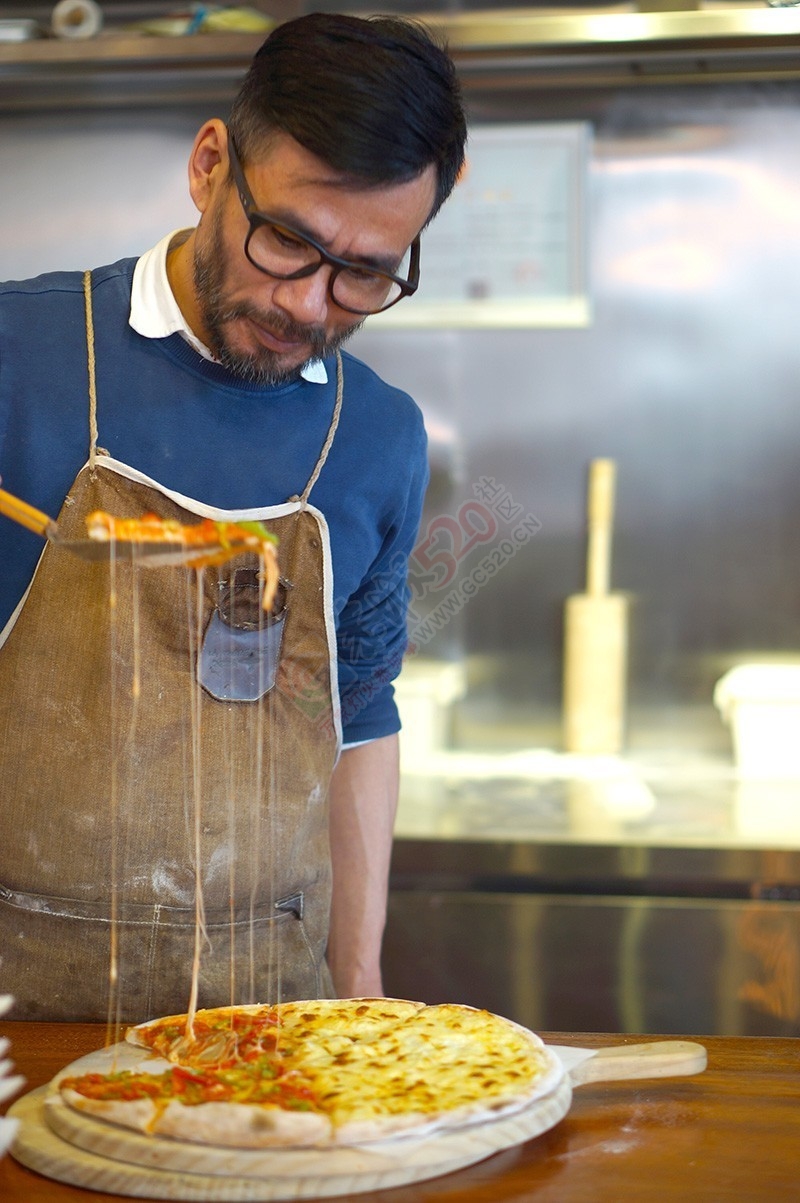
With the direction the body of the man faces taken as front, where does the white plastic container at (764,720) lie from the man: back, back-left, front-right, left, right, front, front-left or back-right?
back-left

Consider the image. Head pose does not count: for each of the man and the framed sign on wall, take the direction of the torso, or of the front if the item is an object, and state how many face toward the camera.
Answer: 2

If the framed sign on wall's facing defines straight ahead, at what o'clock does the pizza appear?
The pizza is roughly at 12 o'clock from the framed sign on wall.

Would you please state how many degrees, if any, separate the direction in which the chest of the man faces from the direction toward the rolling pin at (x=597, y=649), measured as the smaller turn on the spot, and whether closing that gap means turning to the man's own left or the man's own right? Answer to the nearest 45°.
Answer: approximately 135° to the man's own left

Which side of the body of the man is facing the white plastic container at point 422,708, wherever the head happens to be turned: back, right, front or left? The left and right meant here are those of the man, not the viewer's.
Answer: back

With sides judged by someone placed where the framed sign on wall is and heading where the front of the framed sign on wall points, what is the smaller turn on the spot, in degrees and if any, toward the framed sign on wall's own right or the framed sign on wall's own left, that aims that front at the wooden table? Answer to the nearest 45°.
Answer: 0° — it already faces it

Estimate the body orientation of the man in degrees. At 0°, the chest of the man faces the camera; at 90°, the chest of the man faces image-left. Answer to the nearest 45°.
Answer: approximately 0°

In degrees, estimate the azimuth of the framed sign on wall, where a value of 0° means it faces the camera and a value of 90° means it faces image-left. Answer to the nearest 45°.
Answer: approximately 0°
